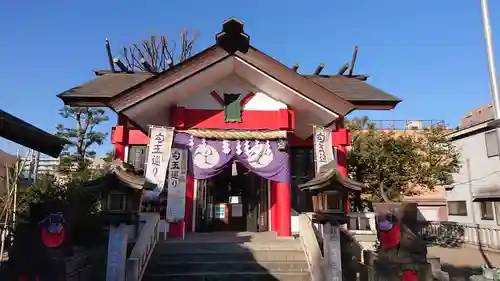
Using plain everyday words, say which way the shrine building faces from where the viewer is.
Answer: facing the viewer

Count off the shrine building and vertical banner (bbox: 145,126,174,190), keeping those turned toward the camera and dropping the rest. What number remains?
2

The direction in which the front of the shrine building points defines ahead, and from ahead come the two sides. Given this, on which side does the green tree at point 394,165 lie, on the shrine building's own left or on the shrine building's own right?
on the shrine building's own left

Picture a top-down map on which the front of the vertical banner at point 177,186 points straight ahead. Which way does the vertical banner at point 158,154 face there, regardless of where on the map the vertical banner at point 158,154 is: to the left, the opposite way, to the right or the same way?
the same way

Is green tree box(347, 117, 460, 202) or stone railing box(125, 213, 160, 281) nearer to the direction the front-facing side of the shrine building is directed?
the stone railing

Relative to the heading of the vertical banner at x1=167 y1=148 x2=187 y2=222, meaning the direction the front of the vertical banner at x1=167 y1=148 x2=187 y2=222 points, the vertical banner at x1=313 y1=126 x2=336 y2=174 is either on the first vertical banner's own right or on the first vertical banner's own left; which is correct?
on the first vertical banner's own left

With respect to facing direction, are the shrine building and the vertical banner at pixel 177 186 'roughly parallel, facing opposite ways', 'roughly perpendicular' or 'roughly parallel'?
roughly parallel

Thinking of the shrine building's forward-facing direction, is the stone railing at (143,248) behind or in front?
in front

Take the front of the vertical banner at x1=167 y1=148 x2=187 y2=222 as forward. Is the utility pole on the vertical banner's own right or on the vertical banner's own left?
on the vertical banner's own left

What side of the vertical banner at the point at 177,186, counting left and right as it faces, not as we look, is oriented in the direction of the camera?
front

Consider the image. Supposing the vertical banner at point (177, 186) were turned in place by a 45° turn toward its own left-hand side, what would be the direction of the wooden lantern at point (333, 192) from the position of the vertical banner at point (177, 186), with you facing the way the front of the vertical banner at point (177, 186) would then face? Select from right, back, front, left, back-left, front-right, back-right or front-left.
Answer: front

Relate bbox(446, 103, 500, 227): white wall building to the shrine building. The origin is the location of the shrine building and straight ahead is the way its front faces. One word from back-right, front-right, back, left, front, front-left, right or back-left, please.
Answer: back-left

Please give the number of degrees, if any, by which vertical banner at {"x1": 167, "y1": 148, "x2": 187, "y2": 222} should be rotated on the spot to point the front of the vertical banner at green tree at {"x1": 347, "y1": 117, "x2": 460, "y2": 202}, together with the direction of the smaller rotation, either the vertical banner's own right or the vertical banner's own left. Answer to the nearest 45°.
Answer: approximately 135° to the vertical banner's own left

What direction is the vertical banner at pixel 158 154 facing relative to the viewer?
toward the camera

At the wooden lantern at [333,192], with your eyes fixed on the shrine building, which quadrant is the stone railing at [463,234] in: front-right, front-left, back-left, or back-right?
front-right

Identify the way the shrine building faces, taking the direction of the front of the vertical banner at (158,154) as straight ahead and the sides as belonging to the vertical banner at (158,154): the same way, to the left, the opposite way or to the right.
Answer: the same way

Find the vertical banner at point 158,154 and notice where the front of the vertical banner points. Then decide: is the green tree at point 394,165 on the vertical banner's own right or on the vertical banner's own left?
on the vertical banner's own left
